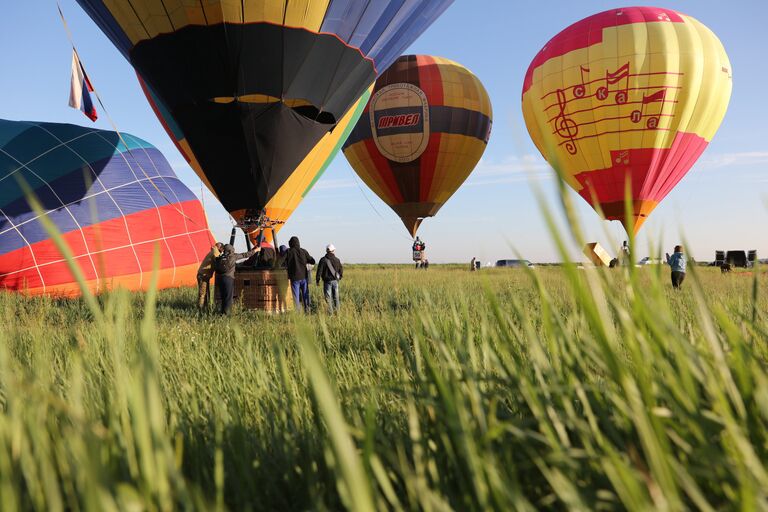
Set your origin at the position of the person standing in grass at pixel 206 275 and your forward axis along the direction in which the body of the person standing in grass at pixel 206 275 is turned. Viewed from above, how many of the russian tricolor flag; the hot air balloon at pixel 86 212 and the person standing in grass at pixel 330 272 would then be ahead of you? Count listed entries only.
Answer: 1

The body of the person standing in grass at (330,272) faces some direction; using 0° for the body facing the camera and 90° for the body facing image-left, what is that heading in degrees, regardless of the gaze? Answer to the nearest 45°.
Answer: approximately 180°

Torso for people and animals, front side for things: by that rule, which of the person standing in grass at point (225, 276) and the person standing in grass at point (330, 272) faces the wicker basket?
the person standing in grass at point (225, 276)

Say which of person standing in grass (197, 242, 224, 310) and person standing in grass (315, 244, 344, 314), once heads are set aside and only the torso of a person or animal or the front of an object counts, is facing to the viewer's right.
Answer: person standing in grass (197, 242, 224, 310)

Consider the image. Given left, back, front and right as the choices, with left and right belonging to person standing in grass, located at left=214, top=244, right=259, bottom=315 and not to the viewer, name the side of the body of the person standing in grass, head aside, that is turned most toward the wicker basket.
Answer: front

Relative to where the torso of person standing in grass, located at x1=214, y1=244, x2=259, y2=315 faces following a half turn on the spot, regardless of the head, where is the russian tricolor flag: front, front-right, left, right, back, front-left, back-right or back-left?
right

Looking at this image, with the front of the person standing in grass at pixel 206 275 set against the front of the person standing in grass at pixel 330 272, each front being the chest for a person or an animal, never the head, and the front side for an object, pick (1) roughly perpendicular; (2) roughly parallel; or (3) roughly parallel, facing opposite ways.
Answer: roughly perpendicular

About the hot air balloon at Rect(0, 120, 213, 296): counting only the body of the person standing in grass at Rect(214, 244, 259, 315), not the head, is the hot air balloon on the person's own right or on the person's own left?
on the person's own left

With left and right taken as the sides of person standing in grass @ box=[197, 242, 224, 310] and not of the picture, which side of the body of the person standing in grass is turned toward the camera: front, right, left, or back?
right

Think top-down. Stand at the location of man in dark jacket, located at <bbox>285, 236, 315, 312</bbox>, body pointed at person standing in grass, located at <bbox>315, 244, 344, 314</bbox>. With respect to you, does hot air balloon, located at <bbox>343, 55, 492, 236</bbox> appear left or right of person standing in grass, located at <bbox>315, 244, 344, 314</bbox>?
left

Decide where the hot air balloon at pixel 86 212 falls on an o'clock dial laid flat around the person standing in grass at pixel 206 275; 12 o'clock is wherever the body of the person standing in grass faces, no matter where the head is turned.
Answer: The hot air balloon is roughly at 8 o'clock from the person standing in grass.

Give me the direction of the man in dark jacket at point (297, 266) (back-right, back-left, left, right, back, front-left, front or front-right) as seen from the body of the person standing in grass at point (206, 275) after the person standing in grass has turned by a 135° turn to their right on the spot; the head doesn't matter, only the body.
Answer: back-left

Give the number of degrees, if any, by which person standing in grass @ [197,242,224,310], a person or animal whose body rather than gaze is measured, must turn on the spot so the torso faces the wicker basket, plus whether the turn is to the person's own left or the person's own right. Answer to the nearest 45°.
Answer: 0° — they already face it

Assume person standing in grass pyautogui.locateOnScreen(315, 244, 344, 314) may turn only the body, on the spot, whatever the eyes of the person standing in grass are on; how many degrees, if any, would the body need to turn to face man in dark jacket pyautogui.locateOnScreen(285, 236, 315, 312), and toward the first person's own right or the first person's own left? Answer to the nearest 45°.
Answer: approximately 90° to the first person's own left

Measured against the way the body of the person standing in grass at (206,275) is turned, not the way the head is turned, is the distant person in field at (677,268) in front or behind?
in front
